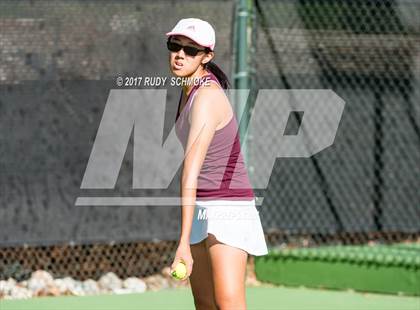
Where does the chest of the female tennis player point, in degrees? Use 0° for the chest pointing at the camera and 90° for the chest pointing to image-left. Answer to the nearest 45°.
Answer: approximately 90°
